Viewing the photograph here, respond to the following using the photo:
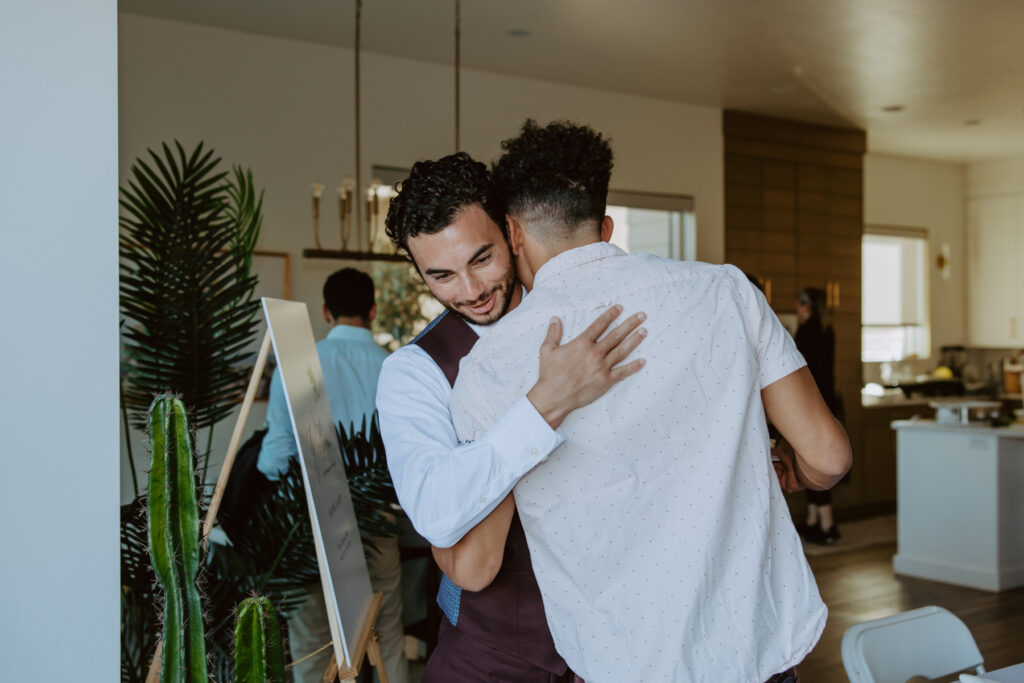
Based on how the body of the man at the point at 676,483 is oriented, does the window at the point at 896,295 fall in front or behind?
in front

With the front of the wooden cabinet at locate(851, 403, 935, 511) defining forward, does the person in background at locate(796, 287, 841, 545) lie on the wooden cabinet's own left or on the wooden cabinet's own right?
on the wooden cabinet's own right

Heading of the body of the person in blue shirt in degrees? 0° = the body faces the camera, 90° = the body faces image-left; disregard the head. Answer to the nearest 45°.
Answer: approximately 180°

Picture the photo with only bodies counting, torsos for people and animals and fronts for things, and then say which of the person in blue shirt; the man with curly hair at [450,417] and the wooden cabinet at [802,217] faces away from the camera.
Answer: the person in blue shirt

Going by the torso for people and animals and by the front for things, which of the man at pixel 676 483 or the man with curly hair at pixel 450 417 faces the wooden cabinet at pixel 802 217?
the man

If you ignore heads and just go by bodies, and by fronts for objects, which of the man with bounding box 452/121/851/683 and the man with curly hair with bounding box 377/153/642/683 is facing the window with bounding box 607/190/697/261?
the man

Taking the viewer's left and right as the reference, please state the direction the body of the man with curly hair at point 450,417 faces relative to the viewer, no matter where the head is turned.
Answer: facing the viewer and to the right of the viewer

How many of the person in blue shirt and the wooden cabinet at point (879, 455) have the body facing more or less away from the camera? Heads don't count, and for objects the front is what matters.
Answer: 1

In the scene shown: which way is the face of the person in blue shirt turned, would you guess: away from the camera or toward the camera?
away from the camera

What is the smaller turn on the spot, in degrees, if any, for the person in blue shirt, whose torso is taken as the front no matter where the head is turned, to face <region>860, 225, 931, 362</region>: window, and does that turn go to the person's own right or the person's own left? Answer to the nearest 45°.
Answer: approximately 45° to the person's own right

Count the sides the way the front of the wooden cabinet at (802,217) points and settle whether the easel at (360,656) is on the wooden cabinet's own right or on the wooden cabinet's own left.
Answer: on the wooden cabinet's own right

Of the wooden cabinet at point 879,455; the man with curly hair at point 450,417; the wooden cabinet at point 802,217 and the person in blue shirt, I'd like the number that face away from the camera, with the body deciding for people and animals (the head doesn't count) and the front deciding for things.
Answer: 1

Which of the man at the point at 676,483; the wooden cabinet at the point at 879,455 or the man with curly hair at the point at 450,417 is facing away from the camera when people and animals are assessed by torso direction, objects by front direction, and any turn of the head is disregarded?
the man

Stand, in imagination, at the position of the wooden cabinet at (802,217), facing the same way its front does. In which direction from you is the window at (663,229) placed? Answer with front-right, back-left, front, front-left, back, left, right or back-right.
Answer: right

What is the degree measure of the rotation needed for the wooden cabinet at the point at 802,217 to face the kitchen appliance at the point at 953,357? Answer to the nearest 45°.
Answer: approximately 90° to its left

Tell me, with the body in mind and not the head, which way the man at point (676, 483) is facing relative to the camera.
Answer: away from the camera

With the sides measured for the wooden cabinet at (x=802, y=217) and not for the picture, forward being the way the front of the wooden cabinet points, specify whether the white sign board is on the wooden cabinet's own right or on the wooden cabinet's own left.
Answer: on the wooden cabinet's own right
